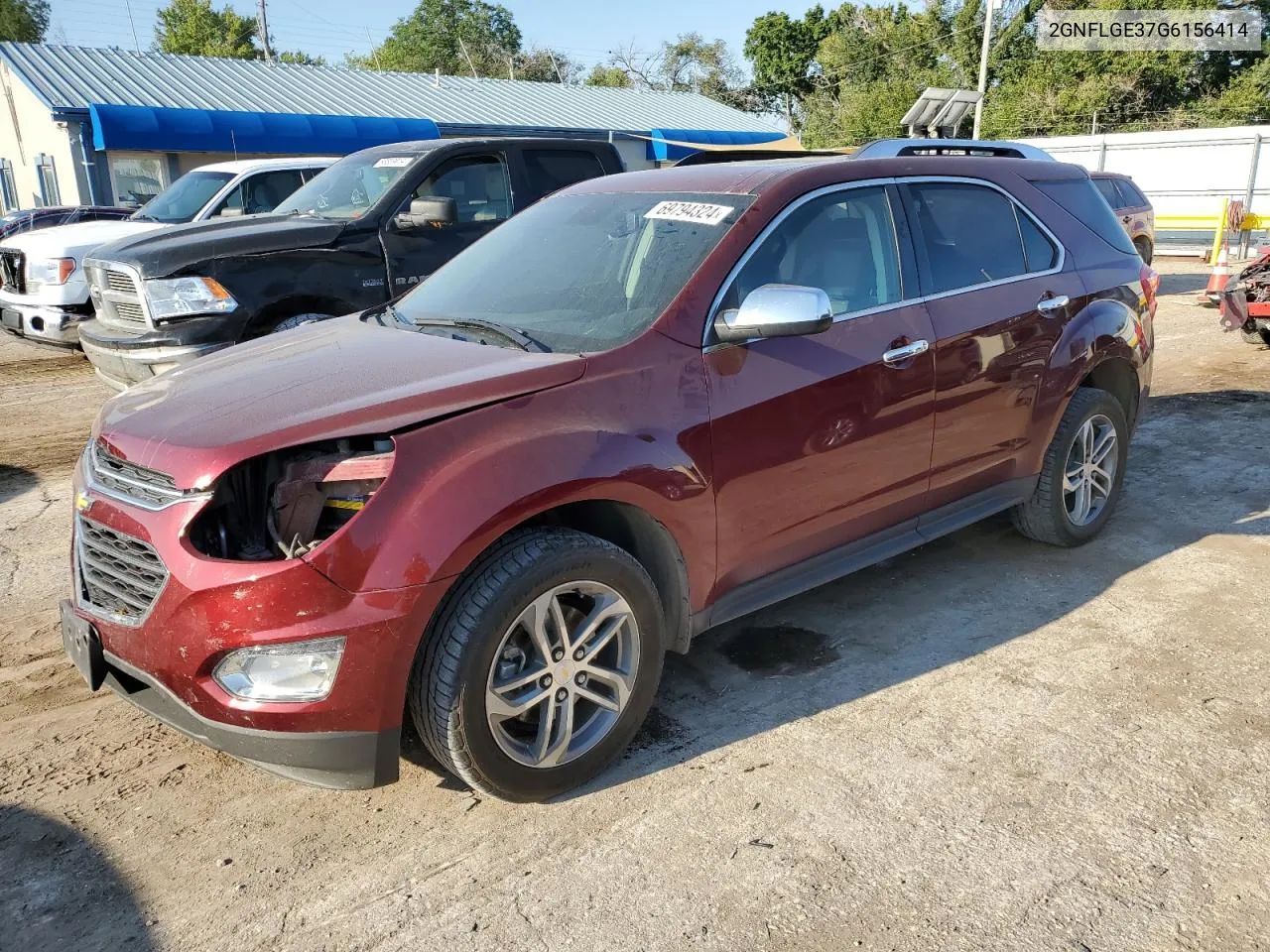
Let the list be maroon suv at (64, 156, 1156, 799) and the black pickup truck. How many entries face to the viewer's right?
0

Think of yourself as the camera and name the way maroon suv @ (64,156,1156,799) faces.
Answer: facing the viewer and to the left of the viewer

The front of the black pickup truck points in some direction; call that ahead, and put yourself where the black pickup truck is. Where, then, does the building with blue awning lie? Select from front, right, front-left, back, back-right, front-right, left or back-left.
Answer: back-right

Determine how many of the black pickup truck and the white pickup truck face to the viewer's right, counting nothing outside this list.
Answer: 0

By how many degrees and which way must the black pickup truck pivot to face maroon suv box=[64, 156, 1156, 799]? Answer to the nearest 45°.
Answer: approximately 45° to its left

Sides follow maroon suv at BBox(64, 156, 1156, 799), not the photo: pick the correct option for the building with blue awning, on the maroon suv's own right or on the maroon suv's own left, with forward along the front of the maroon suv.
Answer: on the maroon suv's own right

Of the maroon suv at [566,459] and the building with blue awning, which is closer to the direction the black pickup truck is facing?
the maroon suv

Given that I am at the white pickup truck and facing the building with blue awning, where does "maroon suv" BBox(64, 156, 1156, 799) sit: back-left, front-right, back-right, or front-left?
back-right

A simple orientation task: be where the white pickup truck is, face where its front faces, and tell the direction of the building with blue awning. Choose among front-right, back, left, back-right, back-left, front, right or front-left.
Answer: back-right

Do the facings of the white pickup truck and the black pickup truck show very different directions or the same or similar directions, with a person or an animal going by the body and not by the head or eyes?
same or similar directions

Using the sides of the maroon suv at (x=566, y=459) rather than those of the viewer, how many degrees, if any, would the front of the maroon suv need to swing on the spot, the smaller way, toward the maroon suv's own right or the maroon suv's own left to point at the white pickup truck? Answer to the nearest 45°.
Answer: approximately 90° to the maroon suv's own right

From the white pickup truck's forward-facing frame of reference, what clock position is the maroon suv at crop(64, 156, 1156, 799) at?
The maroon suv is roughly at 10 o'clock from the white pickup truck.

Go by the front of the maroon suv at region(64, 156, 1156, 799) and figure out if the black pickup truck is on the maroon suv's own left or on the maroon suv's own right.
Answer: on the maroon suv's own right

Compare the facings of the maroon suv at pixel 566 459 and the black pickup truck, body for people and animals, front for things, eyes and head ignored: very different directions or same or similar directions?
same or similar directions

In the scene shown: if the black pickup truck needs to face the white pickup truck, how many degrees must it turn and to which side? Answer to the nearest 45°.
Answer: approximately 90° to its right

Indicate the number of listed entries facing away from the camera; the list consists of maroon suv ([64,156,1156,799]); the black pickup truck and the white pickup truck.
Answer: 0
